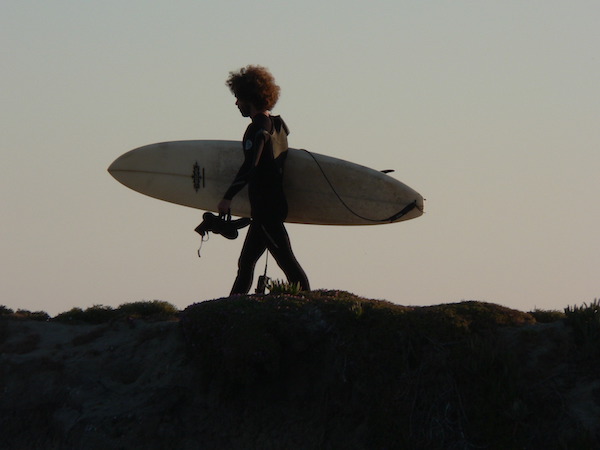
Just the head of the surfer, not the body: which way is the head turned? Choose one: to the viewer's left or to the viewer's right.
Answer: to the viewer's left

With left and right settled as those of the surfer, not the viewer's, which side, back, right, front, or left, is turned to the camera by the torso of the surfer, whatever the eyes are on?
left
